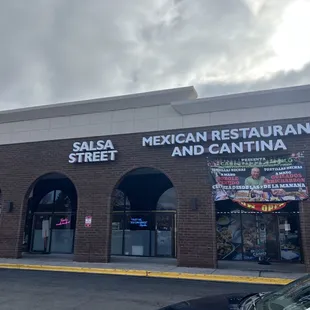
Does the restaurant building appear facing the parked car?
yes
